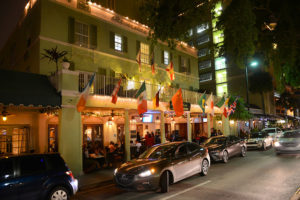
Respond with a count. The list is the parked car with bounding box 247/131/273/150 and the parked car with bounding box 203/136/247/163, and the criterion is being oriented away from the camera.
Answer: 0

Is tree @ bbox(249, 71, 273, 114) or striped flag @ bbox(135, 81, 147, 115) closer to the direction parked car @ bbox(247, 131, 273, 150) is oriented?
the striped flag

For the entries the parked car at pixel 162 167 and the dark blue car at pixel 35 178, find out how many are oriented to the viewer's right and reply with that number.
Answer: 0

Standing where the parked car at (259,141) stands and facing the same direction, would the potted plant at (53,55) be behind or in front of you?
in front

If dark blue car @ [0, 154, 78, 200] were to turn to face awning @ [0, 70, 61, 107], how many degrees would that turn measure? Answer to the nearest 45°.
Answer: approximately 90° to its right

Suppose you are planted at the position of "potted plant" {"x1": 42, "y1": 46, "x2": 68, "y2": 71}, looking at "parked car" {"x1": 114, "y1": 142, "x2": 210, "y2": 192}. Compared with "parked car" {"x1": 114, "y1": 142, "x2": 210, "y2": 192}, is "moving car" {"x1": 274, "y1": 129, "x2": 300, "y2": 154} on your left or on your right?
left

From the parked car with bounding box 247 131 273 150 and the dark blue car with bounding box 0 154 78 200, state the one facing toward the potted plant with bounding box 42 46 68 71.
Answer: the parked car
